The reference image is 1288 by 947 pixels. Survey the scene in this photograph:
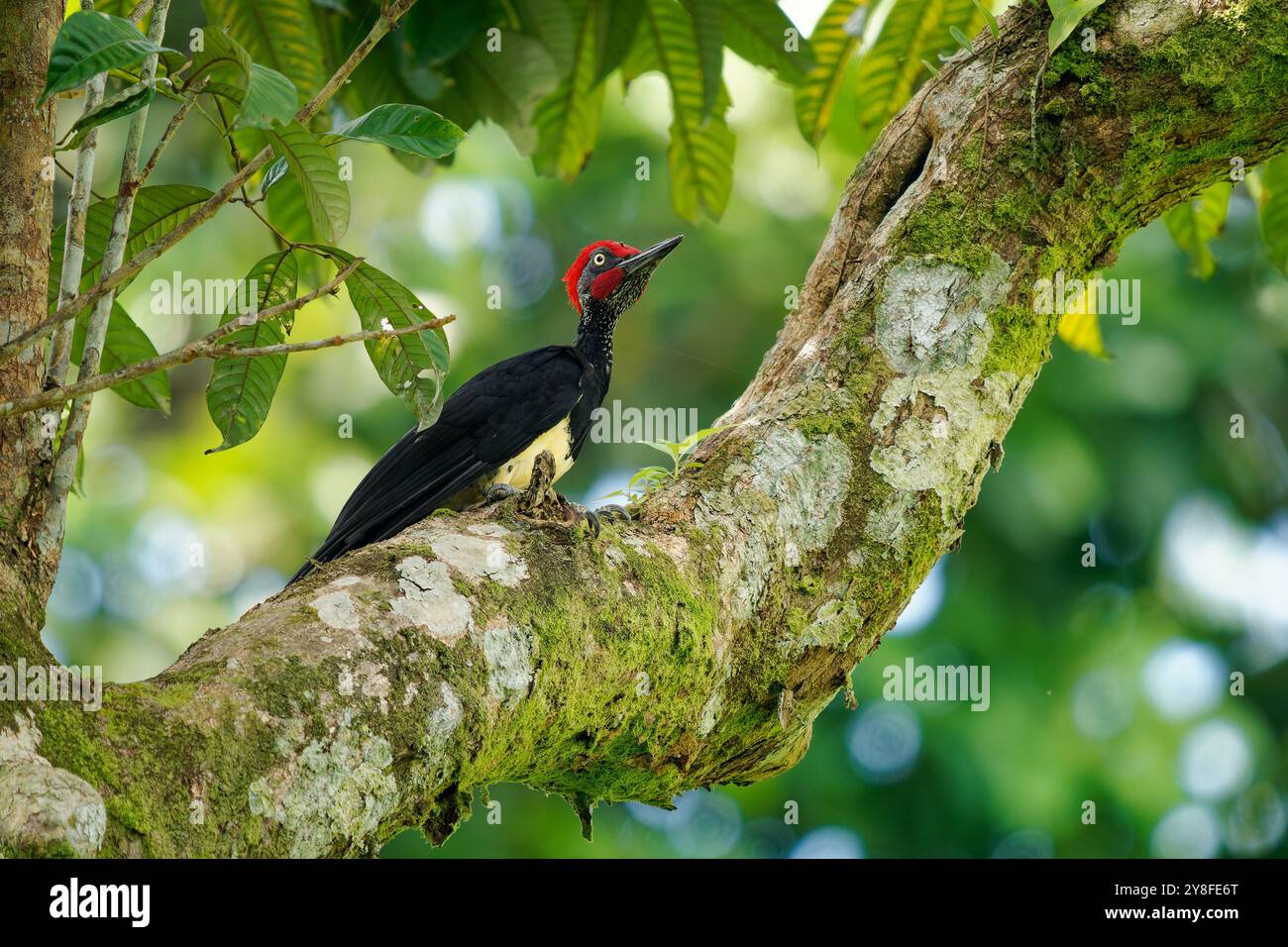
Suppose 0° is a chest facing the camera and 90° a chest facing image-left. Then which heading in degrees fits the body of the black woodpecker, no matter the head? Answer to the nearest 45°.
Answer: approximately 270°

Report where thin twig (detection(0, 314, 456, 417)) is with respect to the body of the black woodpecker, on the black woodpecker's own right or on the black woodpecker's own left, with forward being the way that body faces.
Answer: on the black woodpecker's own right

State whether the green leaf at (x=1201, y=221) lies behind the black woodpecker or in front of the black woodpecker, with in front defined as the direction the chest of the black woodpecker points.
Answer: in front

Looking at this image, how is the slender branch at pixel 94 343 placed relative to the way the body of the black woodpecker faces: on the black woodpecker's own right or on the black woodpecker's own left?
on the black woodpecker's own right
